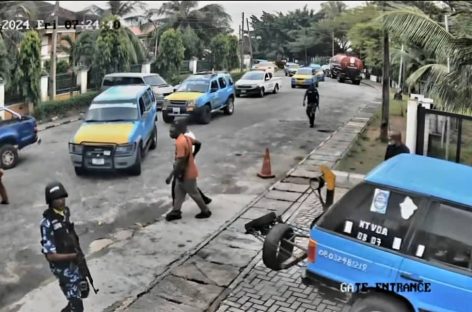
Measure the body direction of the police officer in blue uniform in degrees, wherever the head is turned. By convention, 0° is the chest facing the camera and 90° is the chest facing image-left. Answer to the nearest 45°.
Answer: approximately 315°

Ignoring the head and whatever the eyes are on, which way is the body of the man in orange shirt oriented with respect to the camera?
to the viewer's left

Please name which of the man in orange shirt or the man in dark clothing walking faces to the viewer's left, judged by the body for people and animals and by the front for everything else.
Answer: the man in orange shirt

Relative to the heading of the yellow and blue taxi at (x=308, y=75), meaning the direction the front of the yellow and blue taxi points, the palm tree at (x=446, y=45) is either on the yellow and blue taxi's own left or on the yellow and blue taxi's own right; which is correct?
on the yellow and blue taxi's own left

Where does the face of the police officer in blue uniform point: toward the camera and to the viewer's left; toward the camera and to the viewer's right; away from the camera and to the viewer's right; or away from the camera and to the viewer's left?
toward the camera and to the viewer's right
